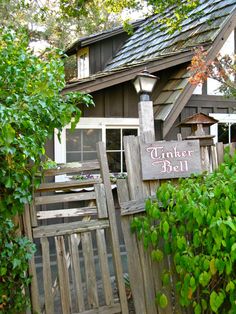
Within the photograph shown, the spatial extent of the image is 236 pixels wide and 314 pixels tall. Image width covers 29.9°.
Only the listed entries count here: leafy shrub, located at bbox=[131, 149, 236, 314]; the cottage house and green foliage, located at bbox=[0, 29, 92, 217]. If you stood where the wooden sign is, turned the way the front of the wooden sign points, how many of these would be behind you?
1

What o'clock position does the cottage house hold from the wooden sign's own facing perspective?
The cottage house is roughly at 6 o'clock from the wooden sign.

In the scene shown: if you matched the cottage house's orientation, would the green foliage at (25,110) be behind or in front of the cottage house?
in front

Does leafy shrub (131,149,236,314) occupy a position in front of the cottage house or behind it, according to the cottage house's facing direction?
in front

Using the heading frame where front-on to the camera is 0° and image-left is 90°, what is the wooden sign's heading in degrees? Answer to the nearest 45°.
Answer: approximately 0°

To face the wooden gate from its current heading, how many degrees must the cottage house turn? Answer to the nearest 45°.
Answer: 0° — it already faces it

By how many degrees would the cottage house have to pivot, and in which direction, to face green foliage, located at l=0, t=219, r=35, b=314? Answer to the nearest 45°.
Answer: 0° — it already faces it

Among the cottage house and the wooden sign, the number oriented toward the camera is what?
2

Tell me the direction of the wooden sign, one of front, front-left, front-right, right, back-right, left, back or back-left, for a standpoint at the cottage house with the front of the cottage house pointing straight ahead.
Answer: front

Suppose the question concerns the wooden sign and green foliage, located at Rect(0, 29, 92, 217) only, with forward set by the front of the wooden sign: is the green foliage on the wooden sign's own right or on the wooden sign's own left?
on the wooden sign's own right

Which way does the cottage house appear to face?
toward the camera
